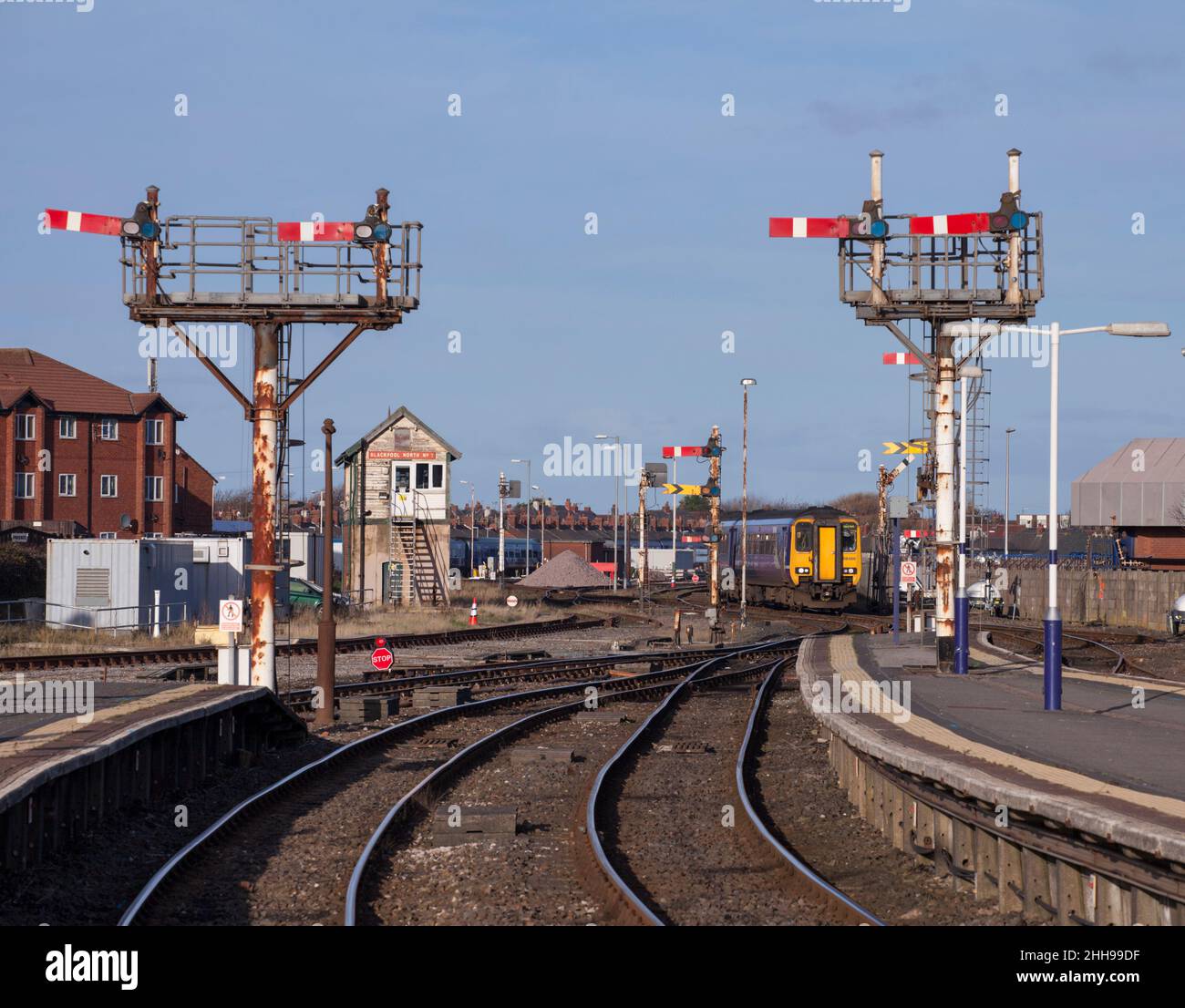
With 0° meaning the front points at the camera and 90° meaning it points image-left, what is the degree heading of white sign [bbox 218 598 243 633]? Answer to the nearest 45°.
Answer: approximately 0°

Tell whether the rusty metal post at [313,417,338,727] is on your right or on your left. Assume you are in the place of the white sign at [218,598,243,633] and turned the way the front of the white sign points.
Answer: on your left

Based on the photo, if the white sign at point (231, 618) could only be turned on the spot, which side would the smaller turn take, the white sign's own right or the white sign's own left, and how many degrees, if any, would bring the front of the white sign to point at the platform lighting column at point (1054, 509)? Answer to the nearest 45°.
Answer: approximately 45° to the white sign's own left

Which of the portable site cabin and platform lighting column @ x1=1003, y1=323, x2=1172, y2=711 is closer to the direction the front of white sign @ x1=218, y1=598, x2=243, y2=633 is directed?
the platform lighting column

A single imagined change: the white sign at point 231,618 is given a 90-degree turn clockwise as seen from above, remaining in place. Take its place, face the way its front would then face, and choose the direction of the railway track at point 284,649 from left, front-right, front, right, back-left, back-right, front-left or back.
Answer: right

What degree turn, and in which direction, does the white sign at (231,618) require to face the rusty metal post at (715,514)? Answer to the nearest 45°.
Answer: approximately 135° to its left

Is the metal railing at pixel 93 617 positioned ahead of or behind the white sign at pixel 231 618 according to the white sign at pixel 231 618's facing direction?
behind

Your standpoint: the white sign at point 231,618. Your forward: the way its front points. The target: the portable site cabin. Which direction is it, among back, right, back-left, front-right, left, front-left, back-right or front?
back
